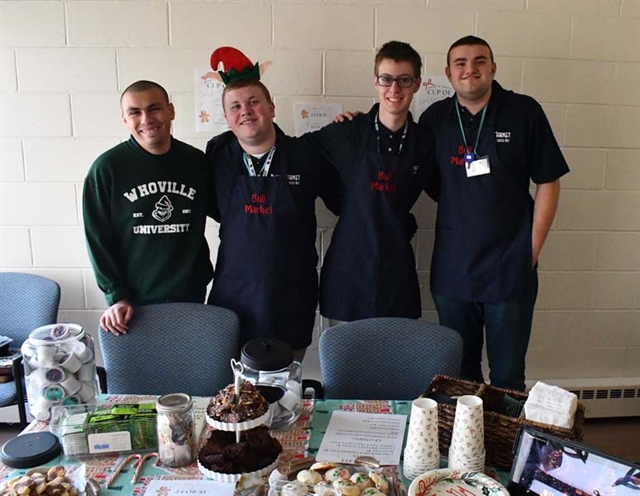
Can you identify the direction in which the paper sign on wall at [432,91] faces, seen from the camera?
facing the viewer

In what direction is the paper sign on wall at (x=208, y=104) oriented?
toward the camera

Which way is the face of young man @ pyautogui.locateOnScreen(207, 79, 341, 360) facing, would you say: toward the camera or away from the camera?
toward the camera

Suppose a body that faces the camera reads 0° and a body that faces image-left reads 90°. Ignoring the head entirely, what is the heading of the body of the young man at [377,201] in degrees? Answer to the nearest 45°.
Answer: approximately 0°

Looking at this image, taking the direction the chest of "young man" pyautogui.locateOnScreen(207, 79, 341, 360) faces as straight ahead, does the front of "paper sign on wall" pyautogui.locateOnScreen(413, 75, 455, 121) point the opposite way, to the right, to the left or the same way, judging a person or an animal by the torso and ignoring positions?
the same way

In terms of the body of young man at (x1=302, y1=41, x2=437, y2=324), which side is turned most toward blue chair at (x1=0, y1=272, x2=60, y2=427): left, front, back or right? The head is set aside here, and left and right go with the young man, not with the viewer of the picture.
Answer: right

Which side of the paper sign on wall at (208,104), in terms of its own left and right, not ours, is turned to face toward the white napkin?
front

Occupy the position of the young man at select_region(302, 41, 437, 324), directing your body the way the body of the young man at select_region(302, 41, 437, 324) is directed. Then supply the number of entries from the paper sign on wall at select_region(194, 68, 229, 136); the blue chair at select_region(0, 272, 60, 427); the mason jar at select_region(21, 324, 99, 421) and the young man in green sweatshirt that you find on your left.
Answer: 0

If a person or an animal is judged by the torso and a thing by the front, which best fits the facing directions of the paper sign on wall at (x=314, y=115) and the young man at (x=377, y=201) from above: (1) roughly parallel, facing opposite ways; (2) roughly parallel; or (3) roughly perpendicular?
roughly parallel

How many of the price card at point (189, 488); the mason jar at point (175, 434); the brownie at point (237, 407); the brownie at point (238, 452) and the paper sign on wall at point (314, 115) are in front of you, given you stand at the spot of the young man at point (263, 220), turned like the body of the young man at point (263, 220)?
4

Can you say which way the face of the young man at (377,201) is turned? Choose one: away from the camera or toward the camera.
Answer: toward the camera

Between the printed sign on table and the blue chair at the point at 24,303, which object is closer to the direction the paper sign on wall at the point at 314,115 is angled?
the printed sign on table

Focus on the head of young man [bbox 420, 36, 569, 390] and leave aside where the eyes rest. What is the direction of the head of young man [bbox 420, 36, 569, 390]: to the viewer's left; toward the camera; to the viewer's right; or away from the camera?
toward the camera

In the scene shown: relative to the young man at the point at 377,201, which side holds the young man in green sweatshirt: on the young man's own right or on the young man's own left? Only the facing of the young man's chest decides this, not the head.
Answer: on the young man's own right

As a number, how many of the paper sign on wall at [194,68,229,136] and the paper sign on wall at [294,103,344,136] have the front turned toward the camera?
2

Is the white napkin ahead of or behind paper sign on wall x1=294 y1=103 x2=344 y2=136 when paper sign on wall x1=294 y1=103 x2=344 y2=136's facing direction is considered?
ahead

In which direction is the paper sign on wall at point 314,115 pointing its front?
toward the camera

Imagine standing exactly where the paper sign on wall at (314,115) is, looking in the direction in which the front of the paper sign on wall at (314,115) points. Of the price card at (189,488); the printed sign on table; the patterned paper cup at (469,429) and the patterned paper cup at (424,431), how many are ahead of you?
4

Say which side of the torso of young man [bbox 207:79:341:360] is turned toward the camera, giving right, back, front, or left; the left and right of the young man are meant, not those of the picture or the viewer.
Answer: front

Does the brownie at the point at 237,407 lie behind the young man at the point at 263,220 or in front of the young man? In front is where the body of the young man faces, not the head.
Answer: in front

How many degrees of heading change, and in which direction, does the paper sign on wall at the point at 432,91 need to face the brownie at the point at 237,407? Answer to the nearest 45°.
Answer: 0° — it already faces it

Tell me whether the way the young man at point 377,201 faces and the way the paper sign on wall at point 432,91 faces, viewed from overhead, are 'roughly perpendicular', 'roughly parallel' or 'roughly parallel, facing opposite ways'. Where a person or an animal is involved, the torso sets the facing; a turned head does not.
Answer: roughly parallel

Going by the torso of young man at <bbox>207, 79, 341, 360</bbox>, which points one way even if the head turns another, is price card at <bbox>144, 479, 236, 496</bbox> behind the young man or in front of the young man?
in front
